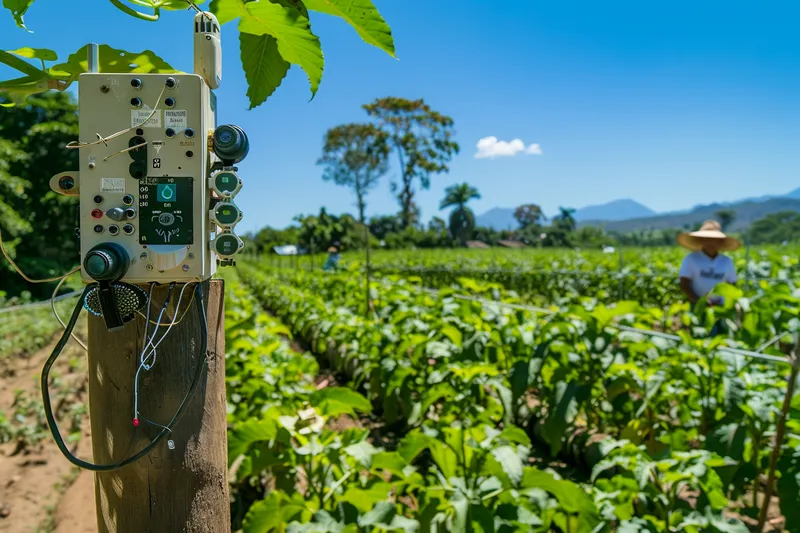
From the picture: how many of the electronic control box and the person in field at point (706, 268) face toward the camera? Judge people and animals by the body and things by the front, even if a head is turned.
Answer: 2

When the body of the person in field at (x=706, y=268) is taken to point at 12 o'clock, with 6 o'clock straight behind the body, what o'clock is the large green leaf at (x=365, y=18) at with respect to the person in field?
The large green leaf is roughly at 12 o'clock from the person in field.

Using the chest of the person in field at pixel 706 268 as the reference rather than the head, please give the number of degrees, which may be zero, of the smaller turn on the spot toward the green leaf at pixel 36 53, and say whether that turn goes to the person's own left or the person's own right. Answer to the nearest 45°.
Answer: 0° — they already face it

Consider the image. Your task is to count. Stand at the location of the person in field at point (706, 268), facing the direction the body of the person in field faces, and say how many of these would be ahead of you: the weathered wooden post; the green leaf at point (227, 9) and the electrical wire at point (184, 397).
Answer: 3
